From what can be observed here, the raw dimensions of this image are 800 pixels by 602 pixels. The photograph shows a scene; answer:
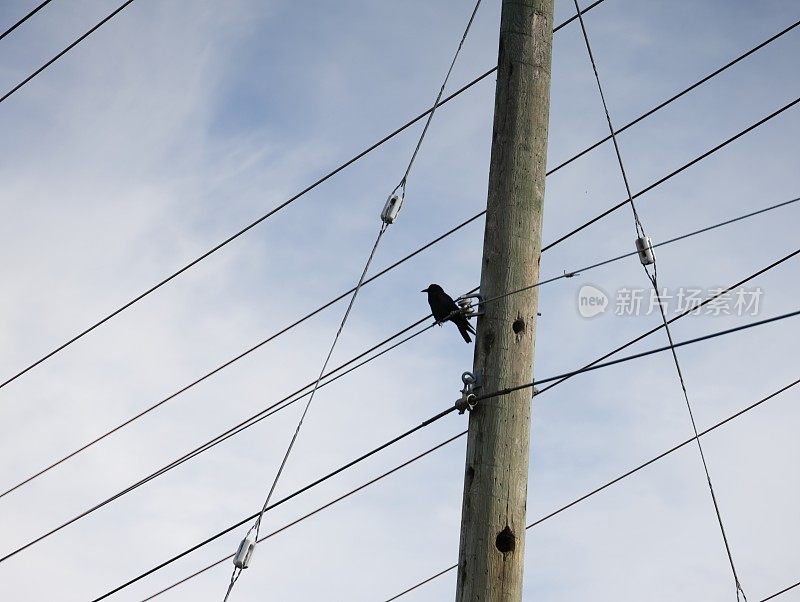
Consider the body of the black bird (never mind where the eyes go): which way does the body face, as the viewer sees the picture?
to the viewer's left
